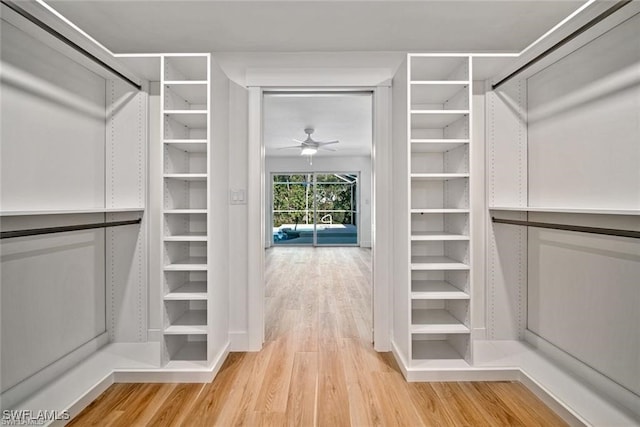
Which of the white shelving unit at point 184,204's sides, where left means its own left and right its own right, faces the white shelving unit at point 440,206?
left

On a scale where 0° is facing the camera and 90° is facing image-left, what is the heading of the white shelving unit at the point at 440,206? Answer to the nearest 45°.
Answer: approximately 0°

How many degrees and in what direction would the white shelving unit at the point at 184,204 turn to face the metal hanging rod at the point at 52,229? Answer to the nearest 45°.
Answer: approximately 45° to its right

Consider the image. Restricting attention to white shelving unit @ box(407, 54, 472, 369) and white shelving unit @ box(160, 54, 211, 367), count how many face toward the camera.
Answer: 2

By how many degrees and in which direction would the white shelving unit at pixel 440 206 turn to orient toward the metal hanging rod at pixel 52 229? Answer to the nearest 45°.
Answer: approximately 45° to its right

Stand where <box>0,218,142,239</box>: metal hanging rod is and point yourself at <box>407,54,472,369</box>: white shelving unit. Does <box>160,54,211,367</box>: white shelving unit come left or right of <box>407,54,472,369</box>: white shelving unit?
left

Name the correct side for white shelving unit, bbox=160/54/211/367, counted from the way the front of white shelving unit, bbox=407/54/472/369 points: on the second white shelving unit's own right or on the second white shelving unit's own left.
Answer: on the second white shelving unit's own right
